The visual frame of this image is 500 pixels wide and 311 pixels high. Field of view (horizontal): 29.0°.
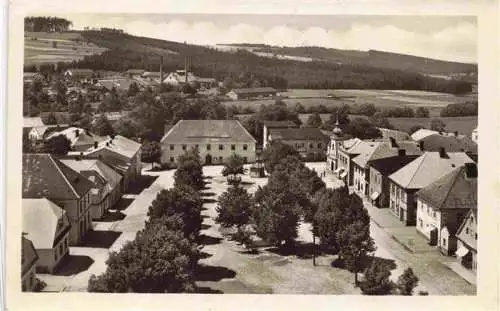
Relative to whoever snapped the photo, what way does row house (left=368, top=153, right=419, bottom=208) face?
facing the viewer and to the left of the viewer

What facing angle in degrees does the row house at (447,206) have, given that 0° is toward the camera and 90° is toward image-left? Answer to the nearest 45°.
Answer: approximately 45°

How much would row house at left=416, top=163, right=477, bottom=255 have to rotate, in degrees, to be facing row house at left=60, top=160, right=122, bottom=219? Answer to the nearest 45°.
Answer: approximately 45° to its right

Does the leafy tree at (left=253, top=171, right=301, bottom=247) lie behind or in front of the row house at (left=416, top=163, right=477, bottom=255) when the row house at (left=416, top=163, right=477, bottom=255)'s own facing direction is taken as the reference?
in front

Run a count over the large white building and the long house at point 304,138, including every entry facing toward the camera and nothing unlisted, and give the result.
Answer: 2

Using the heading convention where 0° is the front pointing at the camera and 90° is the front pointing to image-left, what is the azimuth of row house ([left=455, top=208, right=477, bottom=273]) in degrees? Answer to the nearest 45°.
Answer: approximately 45°

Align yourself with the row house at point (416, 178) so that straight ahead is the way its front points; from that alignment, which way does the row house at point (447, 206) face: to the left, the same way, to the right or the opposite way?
the same way

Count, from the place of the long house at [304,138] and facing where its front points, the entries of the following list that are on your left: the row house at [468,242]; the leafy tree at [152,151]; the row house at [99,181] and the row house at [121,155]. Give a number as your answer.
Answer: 1

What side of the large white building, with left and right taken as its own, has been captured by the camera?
front

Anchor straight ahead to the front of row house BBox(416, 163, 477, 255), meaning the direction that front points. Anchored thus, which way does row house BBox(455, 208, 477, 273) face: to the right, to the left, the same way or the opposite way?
the same way
